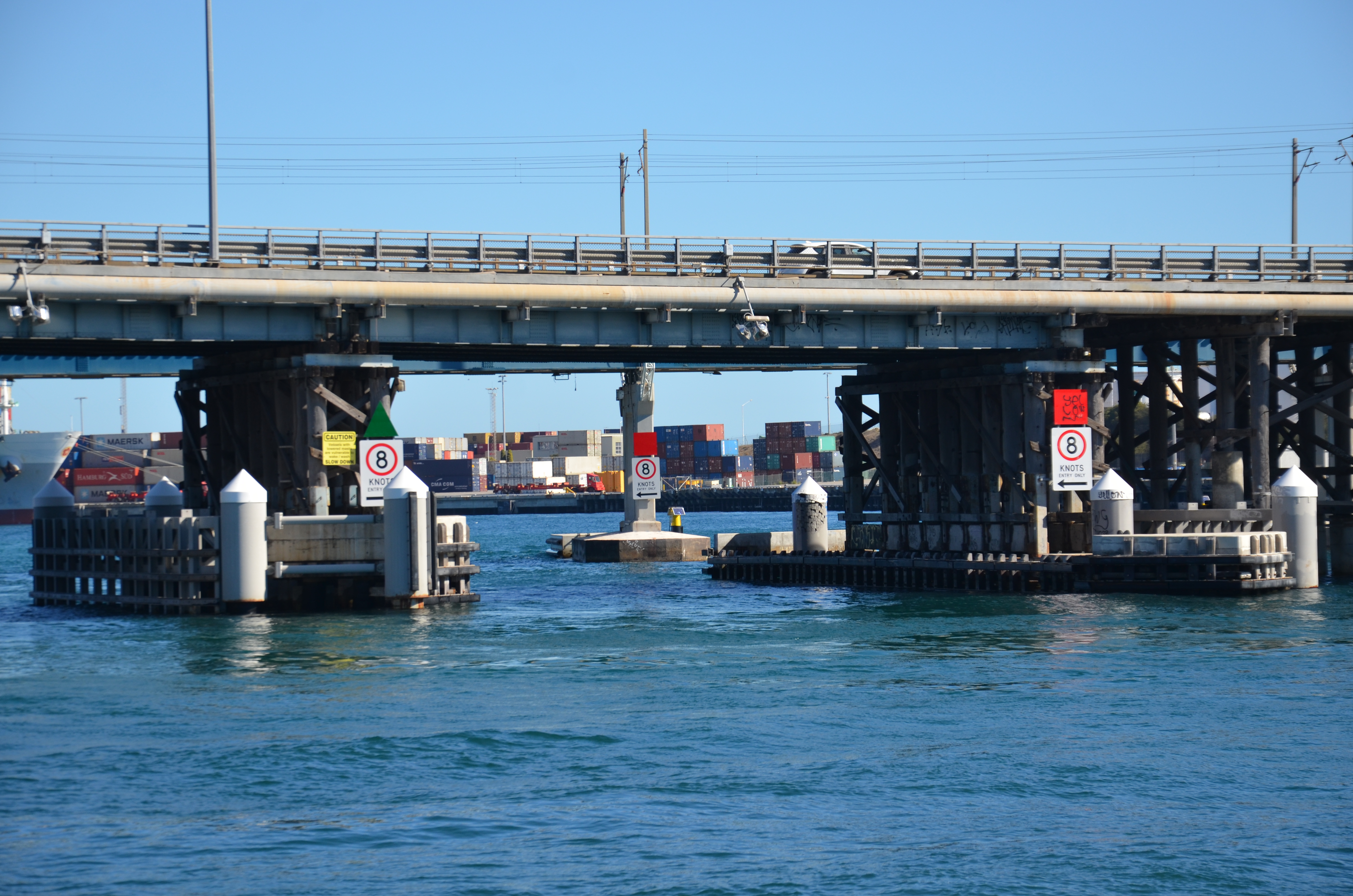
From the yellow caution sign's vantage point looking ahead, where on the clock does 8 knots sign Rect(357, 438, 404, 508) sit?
The 8 knots sign is roughly at 10 o'clock from the yellow caution sign.

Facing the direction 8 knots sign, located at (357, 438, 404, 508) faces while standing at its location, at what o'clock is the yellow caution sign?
The yellow caution sign is roughly at 4 o'clock from the 8 knots sign.

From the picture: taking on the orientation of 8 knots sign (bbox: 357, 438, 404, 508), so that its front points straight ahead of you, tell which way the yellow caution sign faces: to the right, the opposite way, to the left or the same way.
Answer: the same way

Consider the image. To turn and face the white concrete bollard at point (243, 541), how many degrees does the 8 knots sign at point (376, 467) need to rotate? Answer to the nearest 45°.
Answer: approximately 90° to its right

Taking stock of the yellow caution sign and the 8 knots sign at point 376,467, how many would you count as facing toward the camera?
2

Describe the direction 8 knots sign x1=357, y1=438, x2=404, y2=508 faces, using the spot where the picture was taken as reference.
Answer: facing the viewer

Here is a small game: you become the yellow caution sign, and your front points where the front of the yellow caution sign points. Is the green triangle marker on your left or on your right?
on your left
